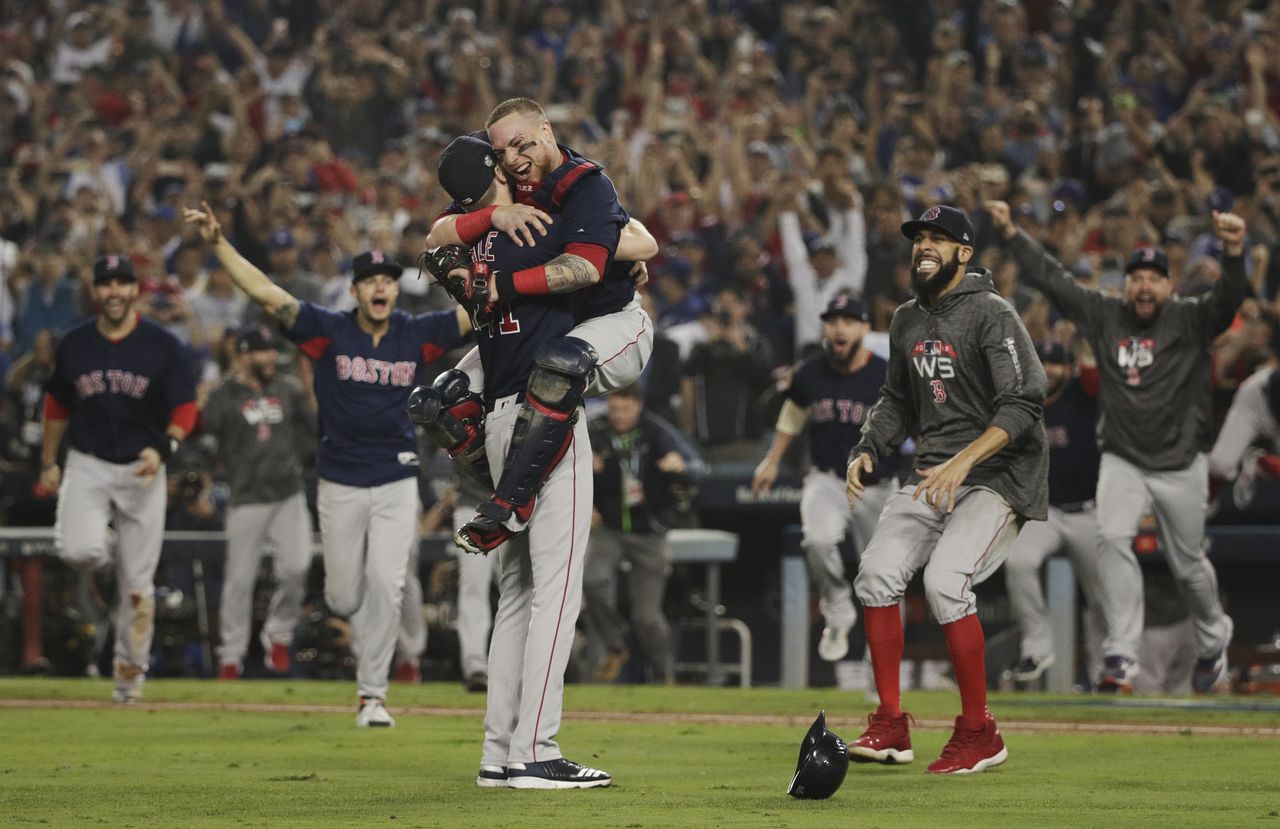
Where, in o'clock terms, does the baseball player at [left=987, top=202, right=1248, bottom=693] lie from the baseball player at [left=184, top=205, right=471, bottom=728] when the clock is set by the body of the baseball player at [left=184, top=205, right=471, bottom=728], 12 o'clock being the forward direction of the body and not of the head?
the baseball player at [left=987, top=202, right=1248, bottom=693] is roughly at 9 o'clock from the baseball player at [left=184, top=205, right=471, bottom=728].

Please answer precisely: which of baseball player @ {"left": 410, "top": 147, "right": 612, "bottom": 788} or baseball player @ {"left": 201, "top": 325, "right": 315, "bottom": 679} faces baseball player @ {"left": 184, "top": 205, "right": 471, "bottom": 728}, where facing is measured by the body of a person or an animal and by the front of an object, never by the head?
baseball player @ {"left": 201, "top": 325, "right": 315, "bottom": 679}

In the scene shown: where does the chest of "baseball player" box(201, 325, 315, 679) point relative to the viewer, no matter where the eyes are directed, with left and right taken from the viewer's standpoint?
facing the viewer

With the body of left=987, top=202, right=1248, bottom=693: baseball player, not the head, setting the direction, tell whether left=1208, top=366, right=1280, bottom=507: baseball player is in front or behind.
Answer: behind

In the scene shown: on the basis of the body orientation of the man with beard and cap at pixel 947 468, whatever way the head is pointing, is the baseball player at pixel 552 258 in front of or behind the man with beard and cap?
in front

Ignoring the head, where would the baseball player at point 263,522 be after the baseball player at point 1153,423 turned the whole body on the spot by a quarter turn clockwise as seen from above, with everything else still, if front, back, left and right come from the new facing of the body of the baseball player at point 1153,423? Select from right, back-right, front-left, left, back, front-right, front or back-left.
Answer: front

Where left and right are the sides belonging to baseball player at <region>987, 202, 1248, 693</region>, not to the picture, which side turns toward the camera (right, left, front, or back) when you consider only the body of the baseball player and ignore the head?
front

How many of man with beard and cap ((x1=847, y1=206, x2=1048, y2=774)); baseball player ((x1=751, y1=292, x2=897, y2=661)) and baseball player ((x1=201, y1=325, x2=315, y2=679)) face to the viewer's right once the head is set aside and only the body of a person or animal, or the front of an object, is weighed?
0

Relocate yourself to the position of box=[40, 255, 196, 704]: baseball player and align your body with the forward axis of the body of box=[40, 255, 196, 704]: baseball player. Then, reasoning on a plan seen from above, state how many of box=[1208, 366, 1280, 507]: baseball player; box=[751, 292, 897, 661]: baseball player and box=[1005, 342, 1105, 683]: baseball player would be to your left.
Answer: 3

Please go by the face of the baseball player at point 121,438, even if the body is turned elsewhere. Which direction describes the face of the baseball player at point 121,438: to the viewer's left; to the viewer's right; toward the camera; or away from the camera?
toward the camera

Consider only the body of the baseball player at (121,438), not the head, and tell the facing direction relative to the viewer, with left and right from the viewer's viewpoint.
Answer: facing the viewer

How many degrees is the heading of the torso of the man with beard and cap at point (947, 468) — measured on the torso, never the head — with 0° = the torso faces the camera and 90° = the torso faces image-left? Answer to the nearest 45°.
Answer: approximately 45°

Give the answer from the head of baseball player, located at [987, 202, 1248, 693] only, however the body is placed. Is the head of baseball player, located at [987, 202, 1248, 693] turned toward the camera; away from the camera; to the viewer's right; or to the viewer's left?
toward the camera

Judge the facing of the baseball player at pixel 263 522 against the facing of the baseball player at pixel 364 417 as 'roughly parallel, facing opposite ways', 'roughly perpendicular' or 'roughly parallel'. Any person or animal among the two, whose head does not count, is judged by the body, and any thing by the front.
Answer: roughly parallel

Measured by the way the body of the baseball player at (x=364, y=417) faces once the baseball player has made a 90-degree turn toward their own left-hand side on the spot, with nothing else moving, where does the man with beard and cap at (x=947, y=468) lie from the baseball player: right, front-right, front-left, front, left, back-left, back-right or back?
front-right

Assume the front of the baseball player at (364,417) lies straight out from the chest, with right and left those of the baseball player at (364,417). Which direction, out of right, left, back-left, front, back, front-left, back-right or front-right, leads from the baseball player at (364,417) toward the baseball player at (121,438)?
back-right

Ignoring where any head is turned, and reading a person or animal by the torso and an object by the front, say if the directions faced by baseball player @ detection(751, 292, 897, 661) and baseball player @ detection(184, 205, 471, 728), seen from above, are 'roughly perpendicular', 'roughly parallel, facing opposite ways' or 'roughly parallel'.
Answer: roughly parallel

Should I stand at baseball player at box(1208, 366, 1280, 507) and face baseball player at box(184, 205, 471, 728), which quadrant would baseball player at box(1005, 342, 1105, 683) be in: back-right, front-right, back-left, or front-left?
front-right

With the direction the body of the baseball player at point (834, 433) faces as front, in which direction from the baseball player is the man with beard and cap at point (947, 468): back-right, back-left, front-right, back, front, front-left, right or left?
front
